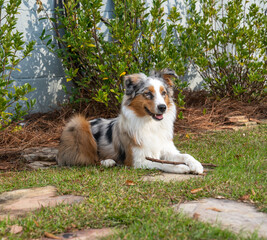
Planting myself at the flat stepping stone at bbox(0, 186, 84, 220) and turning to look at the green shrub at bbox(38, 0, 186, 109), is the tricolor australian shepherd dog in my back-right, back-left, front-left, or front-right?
front-right

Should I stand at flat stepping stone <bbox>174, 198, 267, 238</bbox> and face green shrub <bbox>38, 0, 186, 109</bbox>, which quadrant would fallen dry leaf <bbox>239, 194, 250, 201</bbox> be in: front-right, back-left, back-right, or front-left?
front-right

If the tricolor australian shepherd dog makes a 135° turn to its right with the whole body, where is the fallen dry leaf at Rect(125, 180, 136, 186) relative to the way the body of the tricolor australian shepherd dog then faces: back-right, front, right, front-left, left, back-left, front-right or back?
left

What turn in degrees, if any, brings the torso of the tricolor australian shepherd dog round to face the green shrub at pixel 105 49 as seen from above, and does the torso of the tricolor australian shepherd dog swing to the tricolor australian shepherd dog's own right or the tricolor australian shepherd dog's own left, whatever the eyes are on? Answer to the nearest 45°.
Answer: approximately 135° to the tricolor australian shepherd dog's own left

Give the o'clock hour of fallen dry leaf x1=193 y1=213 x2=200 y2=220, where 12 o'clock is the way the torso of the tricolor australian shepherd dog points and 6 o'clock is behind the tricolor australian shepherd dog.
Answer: The fallen dry leaf is roughly at 1 o'clock from the tricolor australian shepherd dog.

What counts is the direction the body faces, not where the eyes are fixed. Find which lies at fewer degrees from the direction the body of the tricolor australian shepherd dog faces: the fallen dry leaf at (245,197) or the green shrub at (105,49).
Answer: the fallen dry leaf

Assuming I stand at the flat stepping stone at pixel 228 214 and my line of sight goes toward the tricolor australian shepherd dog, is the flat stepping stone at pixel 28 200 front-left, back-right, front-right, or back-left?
front-left

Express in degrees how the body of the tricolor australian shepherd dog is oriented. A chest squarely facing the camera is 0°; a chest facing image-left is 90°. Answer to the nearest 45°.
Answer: approximately 315°

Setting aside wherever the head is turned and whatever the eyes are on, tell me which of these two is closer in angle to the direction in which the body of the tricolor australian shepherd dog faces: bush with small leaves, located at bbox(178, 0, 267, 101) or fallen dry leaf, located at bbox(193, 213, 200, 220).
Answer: the fallen dry leaf

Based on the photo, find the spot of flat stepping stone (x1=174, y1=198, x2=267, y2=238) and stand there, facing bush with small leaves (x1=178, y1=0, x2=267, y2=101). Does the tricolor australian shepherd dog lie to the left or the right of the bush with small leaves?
left

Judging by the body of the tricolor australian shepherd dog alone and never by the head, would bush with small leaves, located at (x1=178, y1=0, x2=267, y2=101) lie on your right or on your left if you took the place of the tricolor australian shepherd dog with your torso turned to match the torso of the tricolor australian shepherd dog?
on your left

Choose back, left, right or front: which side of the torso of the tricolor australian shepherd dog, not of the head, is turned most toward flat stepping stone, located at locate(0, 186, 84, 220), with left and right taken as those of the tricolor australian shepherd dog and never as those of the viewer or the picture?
right

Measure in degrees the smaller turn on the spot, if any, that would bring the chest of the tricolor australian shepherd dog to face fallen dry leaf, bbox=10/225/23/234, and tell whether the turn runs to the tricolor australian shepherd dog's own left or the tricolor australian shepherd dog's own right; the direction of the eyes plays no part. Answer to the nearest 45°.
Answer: approximately 45° to the tricolor australian shepherd dog's own right
